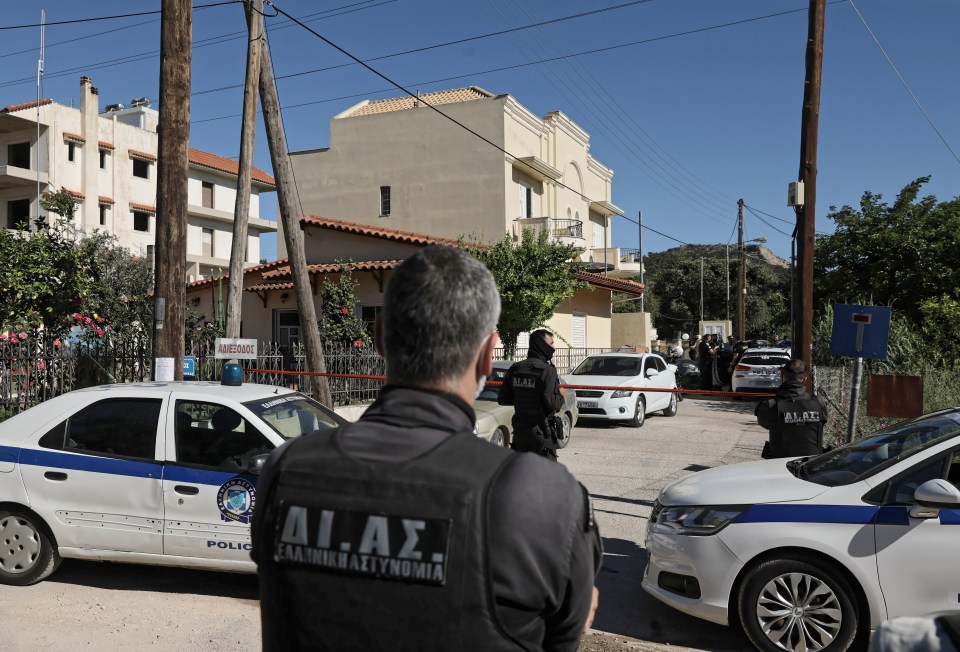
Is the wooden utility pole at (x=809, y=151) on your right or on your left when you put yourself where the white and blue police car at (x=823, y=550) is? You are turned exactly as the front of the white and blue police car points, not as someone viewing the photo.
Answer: on your right

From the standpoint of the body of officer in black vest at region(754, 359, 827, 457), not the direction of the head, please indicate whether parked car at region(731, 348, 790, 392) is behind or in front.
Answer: in front

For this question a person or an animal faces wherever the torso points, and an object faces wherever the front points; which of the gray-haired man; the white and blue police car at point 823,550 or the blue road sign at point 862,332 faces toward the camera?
the blue road sign

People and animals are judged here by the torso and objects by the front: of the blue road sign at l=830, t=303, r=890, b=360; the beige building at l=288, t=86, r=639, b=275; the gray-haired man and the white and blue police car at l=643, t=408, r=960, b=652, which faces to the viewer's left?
the white and blue police car

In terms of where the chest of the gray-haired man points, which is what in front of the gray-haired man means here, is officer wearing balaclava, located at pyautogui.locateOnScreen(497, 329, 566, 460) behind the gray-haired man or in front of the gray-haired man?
in front

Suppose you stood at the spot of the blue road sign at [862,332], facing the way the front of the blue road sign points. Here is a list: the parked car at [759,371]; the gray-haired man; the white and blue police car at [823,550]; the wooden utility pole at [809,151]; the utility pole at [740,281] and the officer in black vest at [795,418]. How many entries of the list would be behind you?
3

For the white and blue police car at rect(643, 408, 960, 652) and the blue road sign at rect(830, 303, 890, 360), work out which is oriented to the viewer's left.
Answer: the white and blue police car

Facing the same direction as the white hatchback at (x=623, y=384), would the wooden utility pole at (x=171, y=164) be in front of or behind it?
in front

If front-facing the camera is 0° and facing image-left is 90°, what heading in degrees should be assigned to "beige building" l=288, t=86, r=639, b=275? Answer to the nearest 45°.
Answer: approximately 315°

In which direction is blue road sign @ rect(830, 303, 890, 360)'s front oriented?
toward the camera

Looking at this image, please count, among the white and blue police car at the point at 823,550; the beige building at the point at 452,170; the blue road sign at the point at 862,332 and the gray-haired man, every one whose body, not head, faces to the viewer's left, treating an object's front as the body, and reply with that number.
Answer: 1

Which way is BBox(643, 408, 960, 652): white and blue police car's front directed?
to the viewer's left

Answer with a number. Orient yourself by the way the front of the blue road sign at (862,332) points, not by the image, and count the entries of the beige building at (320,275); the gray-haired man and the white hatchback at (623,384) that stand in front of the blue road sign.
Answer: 1

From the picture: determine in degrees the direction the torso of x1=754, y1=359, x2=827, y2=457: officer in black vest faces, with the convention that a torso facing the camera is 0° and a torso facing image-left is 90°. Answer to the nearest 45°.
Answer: approximately 135°

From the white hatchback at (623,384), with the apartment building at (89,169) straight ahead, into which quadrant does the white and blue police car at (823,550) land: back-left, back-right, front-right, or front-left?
back-left
